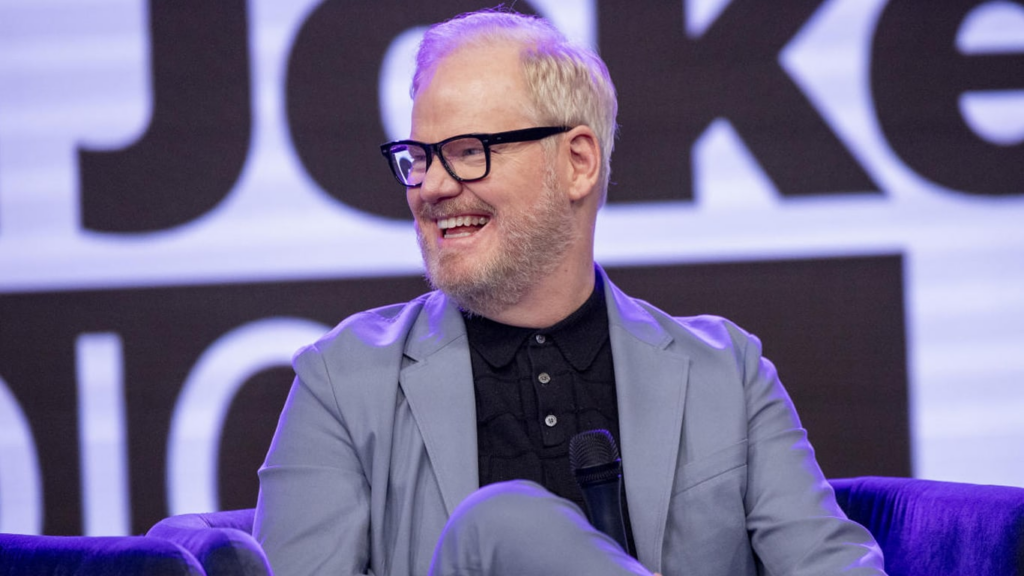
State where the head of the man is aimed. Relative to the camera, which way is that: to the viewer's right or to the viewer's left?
to the viewer's left

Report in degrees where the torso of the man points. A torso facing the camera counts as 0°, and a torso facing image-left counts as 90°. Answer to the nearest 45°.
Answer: approximately 0°
